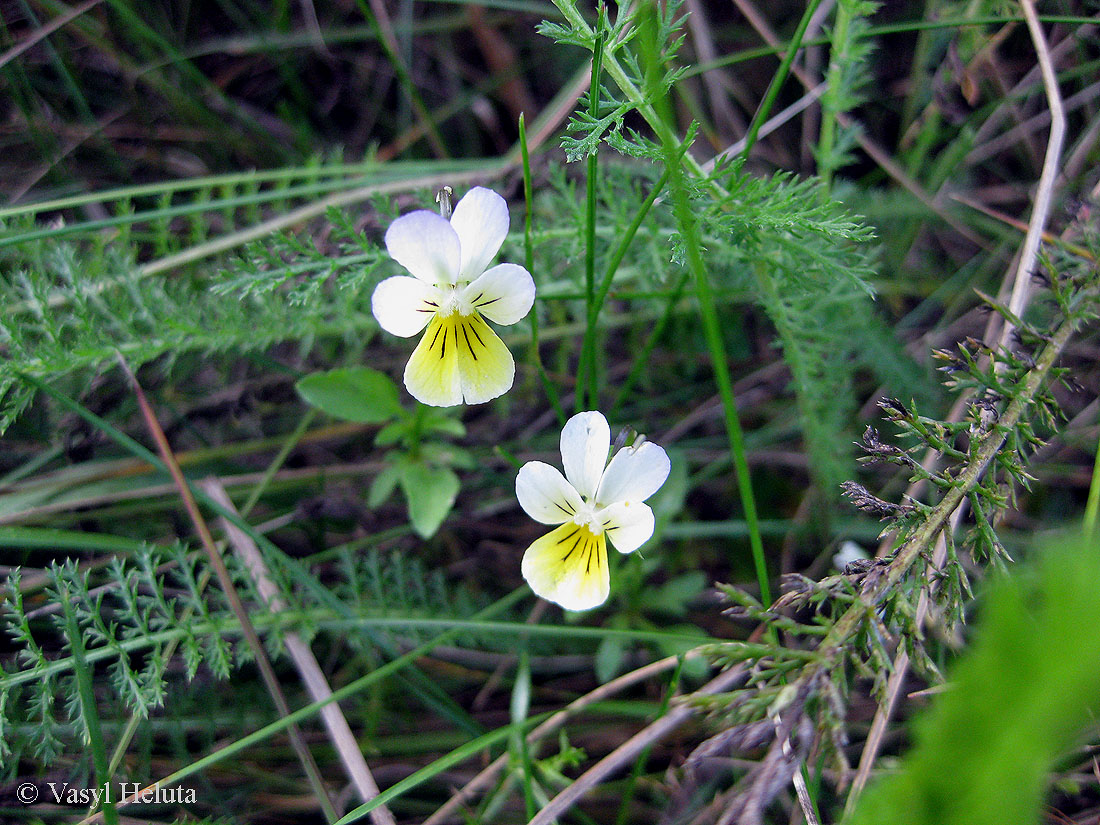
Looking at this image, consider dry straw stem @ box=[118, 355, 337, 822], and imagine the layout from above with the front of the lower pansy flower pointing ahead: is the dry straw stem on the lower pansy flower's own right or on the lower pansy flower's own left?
on the lower pansy flower's own right

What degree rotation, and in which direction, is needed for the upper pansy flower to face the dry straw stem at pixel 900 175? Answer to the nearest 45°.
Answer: approximately 135° to its left

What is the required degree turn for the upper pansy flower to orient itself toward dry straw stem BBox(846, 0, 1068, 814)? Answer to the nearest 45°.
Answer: approximately 135° to its left

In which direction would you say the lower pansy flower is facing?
toward the camera

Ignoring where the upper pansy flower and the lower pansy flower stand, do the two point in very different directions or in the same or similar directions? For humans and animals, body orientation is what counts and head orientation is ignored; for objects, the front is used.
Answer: same or similar directions

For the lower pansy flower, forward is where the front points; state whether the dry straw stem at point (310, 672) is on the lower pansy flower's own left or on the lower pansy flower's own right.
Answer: on the lower pansy flower's own right

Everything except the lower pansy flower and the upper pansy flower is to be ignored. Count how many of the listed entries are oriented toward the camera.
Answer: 2
